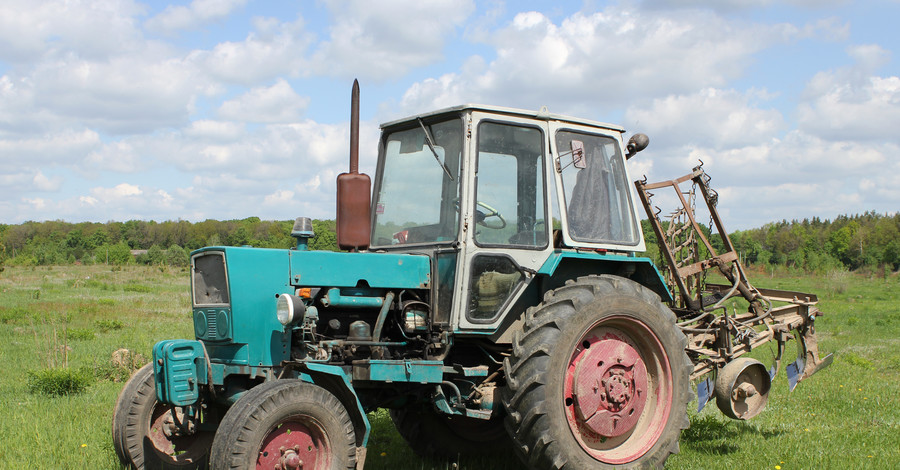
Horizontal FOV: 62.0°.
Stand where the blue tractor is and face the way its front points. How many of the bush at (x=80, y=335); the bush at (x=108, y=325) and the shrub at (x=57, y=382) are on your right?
3

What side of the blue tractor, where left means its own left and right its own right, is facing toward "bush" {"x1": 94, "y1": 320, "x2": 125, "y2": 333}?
right

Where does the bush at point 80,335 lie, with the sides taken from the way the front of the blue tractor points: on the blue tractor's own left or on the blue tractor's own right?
on the blue tractor's own right

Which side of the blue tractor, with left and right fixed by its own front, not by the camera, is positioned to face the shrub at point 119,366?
right

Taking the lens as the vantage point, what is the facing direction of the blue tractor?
facing the viewer and to the left of the viewer

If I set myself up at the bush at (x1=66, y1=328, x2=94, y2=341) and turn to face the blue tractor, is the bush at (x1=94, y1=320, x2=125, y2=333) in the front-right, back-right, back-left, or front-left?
back-left

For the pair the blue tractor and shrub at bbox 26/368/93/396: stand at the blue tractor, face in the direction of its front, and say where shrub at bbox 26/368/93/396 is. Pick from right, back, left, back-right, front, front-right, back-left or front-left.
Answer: right

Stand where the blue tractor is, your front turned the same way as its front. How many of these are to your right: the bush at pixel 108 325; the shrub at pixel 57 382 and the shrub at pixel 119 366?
3

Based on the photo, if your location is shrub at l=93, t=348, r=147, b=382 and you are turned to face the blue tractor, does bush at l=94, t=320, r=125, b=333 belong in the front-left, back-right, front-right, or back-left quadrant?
back-left

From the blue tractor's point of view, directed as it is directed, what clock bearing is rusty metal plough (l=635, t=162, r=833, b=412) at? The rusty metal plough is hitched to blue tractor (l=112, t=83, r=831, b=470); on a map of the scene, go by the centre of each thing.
The rusty metal plough is roughly at 6 o'clock from the blue tractor.

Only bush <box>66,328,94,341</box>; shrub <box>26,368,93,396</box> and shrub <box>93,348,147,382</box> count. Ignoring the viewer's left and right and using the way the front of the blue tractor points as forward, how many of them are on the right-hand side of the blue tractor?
3
